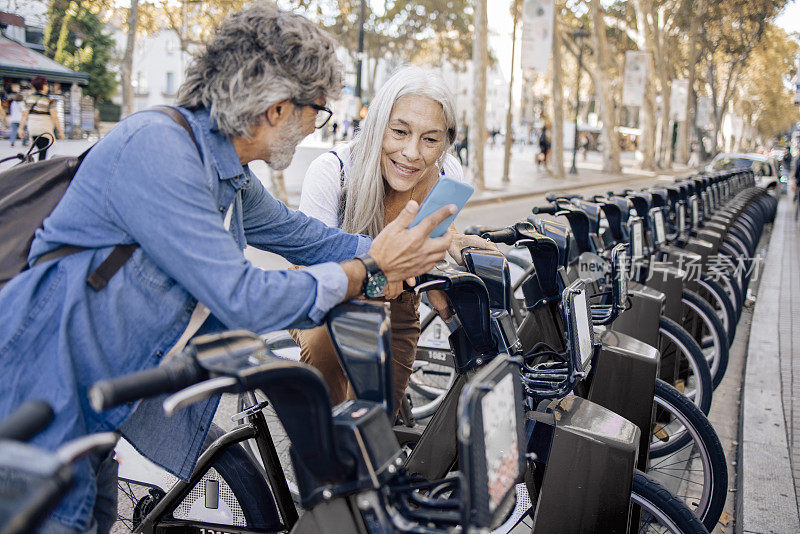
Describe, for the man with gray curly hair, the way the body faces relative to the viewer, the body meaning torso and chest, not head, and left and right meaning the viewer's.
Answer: facing to the right of the viewer

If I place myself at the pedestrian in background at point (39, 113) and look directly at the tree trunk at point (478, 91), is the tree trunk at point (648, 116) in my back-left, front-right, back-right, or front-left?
front-left

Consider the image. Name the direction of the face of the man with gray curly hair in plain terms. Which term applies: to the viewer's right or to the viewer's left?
to the viewer's right

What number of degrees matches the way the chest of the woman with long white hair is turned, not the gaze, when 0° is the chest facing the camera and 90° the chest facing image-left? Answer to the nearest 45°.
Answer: approximately 315°

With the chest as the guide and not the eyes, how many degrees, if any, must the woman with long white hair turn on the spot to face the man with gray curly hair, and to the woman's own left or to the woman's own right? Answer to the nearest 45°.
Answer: approximately 45° to the woman's own right

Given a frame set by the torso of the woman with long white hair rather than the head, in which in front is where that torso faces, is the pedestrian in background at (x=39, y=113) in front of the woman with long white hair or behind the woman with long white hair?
behind

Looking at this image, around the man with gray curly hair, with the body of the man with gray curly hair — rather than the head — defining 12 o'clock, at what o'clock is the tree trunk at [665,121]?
The tree trunk is roughly at 10 o'clock from the man with gray curly hair.
